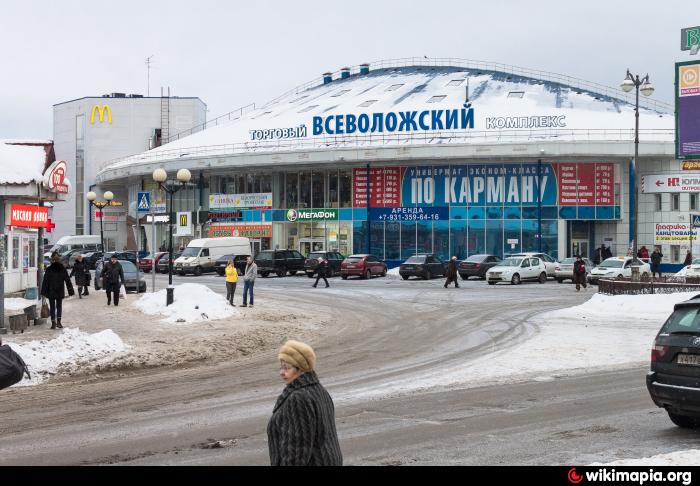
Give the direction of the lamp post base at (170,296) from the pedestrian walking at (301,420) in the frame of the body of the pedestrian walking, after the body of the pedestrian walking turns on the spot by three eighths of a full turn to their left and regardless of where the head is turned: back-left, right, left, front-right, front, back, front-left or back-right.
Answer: back-left

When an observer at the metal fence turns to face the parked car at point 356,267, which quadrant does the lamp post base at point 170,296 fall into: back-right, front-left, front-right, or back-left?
front-left

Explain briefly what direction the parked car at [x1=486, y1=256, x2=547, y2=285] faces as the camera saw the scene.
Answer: facing the viewer and to the left of the viewer

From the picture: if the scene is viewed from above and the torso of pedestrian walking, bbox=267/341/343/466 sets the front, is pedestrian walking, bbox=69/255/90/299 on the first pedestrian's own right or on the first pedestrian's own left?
on the first pedestrian's own right

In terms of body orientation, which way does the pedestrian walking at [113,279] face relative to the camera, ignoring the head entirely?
toward the camera

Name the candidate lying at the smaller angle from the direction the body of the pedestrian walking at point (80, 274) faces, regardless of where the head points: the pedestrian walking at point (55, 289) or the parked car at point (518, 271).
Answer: the pedestrian walking

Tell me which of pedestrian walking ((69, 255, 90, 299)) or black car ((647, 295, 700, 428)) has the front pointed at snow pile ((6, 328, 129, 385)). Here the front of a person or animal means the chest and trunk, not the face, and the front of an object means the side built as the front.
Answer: the pedestrian walking

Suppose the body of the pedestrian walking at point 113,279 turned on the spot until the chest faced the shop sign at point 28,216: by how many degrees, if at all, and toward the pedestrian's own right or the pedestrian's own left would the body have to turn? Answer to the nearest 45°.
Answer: approximately 45° to the pedestrian's own right

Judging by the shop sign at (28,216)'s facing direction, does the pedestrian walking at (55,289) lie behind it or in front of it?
in front

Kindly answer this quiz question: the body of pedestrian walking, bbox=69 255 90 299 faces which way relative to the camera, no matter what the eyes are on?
toward the camera

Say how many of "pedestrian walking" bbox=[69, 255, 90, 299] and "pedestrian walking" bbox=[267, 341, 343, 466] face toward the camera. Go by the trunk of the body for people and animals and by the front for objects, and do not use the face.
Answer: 1

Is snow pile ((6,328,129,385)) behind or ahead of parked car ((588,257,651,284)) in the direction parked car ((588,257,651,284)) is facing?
ahead
